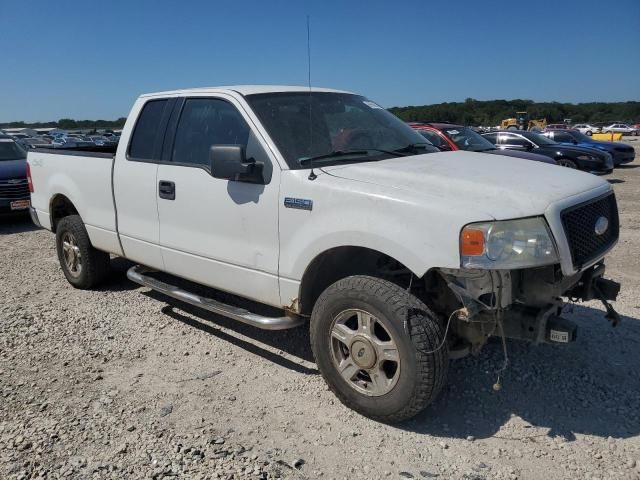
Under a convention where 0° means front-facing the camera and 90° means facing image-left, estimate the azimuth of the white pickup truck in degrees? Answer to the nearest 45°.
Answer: approximately 315°

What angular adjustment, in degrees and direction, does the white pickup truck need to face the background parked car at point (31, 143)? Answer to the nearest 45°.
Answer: approximately 180°

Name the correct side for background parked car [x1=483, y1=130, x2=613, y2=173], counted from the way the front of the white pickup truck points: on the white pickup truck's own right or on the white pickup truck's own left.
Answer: on the white pickup truck's own left

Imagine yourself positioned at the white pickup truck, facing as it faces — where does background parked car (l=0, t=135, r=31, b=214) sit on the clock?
The background parked car is roughly at 6 o'clock from the white pickup truck.

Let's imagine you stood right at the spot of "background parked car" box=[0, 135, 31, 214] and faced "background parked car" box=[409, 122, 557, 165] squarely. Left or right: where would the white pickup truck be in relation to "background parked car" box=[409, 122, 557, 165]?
right

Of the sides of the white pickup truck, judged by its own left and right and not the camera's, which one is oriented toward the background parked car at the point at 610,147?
left

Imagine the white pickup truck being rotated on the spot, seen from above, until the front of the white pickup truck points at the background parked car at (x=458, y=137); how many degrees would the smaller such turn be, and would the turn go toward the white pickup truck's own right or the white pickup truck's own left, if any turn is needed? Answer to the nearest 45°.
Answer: approximately 135° to the white pickup truck's own left
